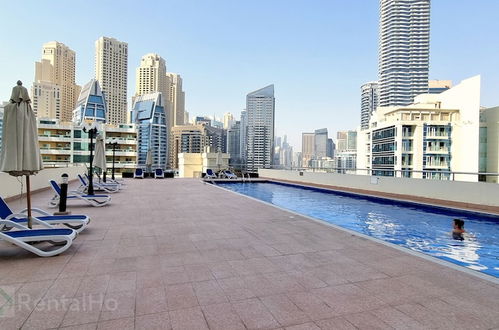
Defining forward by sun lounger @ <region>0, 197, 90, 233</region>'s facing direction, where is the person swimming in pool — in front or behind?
in front

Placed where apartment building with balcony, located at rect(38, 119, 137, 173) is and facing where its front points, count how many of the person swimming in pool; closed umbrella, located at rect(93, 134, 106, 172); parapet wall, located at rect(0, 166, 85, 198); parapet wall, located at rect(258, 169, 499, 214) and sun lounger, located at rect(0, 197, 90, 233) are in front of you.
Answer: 5

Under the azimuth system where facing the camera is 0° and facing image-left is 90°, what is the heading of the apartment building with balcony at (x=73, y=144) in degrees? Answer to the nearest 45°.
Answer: approximately 0°

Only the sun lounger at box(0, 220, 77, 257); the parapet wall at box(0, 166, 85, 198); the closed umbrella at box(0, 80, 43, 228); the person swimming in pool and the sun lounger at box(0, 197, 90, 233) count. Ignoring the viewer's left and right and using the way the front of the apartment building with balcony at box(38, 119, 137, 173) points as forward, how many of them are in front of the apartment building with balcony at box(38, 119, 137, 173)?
5

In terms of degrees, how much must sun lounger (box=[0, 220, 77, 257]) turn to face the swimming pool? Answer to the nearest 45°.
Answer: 0° — it already faces it

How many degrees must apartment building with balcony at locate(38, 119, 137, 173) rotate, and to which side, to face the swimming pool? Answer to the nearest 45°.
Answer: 0° — it already faces it

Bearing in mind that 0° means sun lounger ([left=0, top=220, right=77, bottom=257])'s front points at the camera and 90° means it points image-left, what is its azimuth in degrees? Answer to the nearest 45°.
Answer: approximately 270°

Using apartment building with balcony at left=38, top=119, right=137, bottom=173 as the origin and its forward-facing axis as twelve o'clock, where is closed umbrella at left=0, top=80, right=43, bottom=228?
The closed umbrella is roughly at 12 o'clock from the apartment building with balcony.

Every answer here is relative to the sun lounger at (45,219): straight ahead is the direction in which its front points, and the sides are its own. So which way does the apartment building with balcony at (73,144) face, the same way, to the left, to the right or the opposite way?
to the right

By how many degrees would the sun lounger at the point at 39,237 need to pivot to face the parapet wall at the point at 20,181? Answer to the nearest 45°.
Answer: approximately 90° to its left

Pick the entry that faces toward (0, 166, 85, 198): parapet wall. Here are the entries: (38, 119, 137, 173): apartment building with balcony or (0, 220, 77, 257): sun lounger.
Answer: the apartment building with balcony

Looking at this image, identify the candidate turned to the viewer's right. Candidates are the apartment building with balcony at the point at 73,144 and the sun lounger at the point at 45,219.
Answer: the sun lounger

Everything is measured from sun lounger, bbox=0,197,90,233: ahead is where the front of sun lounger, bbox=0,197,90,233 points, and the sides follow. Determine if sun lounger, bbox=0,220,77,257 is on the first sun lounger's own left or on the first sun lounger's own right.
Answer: on the first sun lounger's own right

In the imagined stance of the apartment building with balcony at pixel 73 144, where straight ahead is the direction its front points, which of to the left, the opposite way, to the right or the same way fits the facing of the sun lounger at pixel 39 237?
to the left

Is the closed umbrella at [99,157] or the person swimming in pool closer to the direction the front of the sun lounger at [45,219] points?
the person swimming in pool
